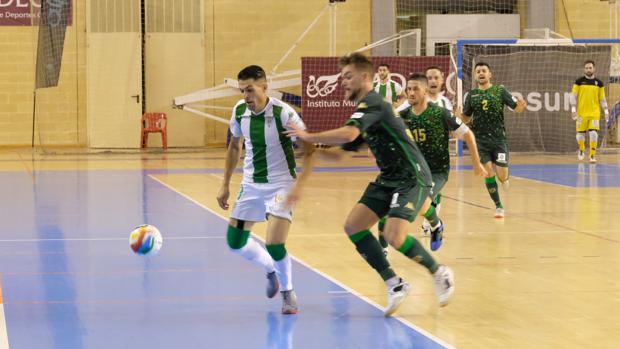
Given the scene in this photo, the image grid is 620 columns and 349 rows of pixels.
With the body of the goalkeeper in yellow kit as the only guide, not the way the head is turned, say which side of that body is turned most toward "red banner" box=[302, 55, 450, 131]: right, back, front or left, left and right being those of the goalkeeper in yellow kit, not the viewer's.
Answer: right

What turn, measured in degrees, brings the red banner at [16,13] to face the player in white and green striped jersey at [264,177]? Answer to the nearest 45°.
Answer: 0° — it already faces them

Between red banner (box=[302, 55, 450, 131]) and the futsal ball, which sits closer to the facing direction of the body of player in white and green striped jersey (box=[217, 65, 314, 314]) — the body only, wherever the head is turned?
the futsal ball

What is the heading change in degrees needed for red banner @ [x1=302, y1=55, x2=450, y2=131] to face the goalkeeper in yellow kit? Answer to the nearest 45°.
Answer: approximately 45° to its left

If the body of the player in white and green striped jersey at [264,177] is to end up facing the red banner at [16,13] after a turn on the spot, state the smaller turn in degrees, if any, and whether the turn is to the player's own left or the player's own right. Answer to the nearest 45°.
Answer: approximately 135° to the player's own right

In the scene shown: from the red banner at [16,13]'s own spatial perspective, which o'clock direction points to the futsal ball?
The futsal ball is roughly at 12 o'clock from the red banner.

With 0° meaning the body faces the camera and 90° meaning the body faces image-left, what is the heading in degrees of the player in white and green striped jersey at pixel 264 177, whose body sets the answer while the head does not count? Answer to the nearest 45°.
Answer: approximately 45°

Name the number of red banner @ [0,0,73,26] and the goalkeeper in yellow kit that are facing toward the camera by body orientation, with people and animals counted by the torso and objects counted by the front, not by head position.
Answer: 2

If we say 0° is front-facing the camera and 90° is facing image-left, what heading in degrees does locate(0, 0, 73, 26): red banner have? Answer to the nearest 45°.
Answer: approximately 0°

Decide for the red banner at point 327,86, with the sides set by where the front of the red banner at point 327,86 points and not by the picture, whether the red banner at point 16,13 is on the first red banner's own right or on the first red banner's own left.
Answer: on the first red banner's own right

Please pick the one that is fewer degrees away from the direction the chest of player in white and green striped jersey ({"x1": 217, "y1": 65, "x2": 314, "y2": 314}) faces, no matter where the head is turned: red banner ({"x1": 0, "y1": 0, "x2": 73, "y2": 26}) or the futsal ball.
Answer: the futsal ball
